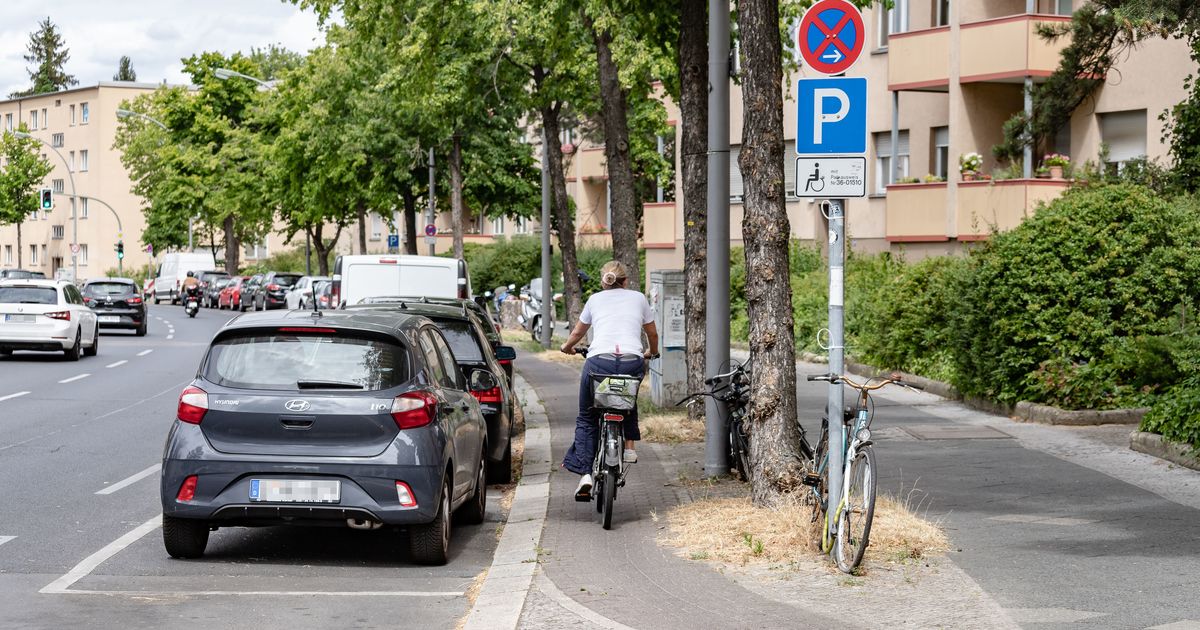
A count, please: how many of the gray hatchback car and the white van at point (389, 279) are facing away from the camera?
2

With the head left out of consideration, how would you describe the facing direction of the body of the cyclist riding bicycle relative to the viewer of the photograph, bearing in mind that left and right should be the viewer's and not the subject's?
facing away from the viewer

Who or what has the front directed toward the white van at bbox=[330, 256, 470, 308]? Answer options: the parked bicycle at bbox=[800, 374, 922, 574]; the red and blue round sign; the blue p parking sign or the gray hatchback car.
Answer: the gray hatchback car

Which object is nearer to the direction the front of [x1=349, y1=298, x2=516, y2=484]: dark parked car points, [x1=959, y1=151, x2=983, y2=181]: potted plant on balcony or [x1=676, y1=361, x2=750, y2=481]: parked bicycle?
the potted plant on balcony

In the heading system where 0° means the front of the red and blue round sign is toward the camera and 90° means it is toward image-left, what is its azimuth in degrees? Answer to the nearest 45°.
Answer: approximately 0°

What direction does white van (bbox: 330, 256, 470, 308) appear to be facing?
away from the camera

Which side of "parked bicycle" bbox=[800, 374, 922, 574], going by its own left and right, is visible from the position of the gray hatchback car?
right

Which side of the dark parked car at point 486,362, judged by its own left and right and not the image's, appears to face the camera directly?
back

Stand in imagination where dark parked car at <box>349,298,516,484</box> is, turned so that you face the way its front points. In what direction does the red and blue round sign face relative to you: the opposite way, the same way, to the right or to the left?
the opposite way
